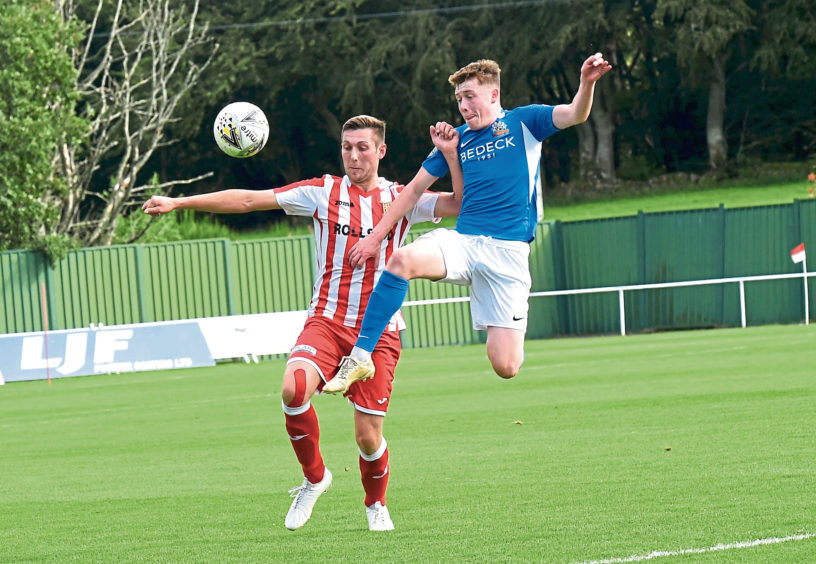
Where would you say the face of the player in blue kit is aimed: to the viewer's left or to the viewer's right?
to the viewer's left

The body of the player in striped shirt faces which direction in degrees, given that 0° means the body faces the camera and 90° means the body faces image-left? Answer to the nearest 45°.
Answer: approximately 0°

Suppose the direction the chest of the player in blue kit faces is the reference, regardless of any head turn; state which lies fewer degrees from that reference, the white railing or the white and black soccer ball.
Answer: the white and black soccer ball

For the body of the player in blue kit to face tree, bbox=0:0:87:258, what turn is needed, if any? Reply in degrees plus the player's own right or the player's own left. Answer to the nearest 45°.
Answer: approximately 90° to the player's own right

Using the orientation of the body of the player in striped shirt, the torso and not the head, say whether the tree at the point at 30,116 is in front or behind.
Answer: behind

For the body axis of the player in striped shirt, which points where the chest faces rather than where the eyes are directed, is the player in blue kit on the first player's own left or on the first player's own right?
on the first player's own left
